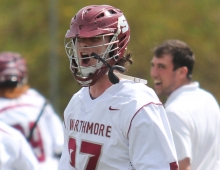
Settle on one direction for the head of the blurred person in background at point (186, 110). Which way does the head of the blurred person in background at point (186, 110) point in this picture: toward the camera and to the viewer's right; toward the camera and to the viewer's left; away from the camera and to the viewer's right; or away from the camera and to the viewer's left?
toward the camera and to the viewer's left

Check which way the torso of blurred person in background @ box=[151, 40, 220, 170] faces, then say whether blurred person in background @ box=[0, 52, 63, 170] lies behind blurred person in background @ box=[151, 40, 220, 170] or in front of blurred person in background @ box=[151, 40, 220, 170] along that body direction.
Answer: in front
